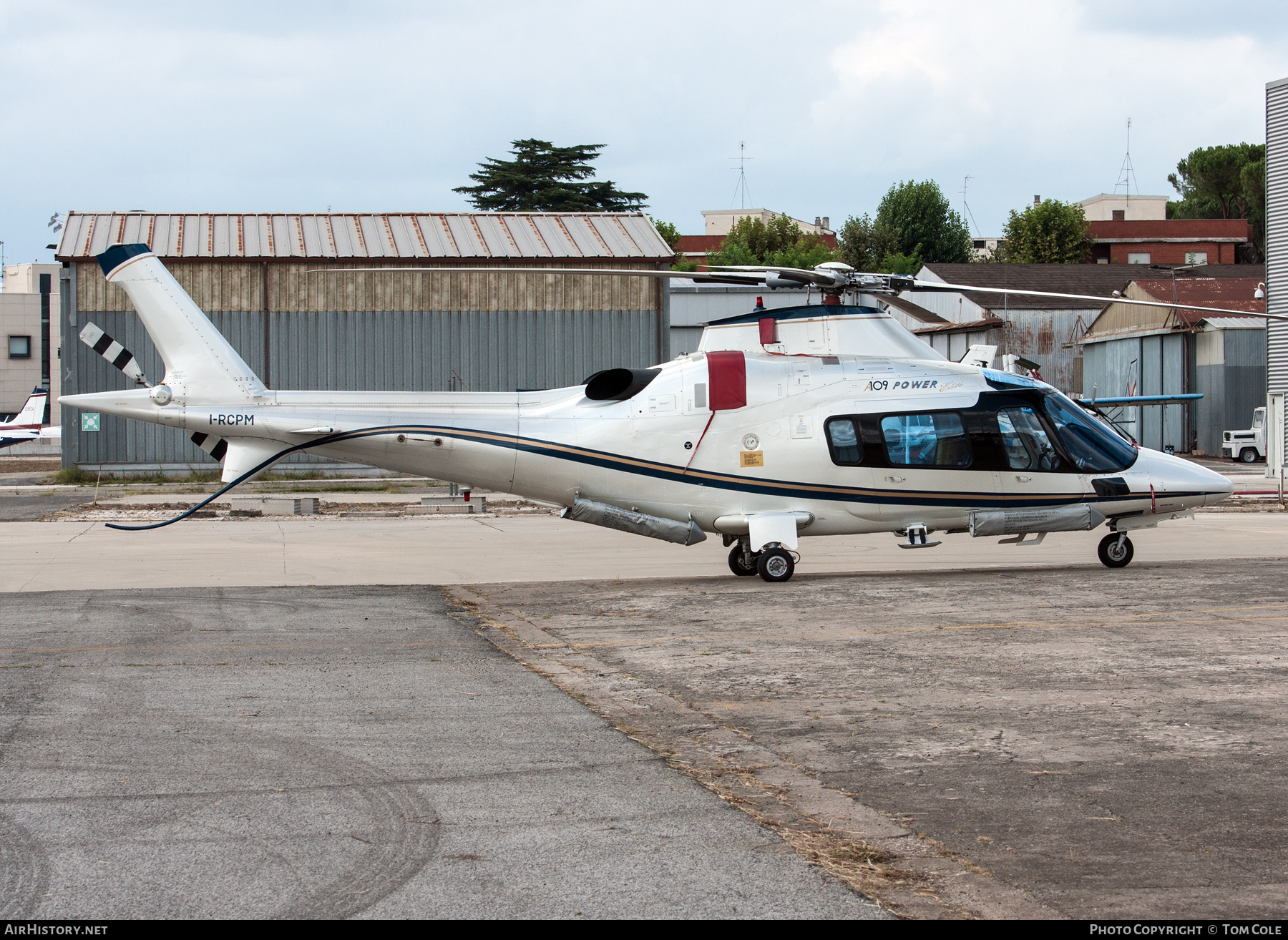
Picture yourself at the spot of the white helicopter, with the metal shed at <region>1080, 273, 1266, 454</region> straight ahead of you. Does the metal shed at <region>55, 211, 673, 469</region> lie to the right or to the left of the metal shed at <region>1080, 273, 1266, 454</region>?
left

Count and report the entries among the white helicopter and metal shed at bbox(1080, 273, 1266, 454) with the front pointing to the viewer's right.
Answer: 1

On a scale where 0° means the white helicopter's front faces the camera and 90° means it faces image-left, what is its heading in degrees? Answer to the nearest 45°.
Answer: approximately 270°

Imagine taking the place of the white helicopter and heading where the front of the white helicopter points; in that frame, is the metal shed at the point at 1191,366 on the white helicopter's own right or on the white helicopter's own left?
on the white helicopter's own left

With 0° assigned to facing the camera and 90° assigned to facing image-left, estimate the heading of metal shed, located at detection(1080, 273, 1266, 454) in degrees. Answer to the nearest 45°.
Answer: approximately 45°

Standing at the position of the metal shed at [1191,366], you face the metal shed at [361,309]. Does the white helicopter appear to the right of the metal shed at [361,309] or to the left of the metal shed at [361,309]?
left
